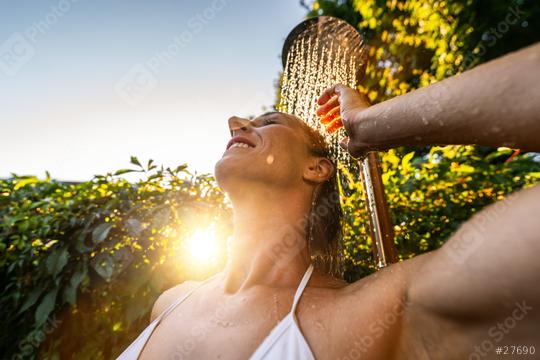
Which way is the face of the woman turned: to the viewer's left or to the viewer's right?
to the viewer's left

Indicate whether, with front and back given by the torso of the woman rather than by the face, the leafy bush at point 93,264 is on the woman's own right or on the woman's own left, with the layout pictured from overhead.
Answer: on the woman's own right
